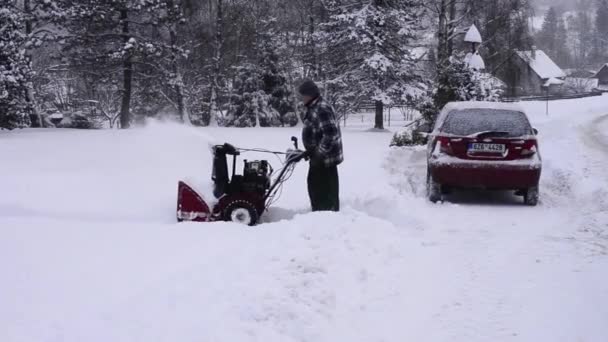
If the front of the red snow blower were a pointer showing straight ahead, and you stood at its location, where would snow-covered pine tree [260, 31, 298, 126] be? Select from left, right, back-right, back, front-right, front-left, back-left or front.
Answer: right

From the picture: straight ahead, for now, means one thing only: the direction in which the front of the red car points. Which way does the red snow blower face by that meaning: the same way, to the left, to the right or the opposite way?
to the left

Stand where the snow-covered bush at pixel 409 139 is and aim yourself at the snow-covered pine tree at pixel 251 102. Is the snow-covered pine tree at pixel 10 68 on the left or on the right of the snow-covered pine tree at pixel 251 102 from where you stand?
left

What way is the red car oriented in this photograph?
away from the camera

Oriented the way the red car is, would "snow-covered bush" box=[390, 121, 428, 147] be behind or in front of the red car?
in front

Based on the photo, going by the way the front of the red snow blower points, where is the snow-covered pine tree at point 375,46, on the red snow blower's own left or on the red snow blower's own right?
on the red snow blower's own right

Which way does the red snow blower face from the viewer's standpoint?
to the viewer's left

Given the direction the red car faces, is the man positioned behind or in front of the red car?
behind

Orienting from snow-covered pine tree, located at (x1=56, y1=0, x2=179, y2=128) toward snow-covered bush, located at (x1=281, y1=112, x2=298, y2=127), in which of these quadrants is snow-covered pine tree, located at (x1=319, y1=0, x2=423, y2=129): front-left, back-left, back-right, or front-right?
front-right

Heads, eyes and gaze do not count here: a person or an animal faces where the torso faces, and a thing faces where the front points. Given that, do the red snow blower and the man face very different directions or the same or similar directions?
same or similar directions

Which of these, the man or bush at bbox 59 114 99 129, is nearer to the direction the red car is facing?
the bush

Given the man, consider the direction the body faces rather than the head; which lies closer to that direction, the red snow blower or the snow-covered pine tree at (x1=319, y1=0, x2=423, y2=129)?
the red snow blower

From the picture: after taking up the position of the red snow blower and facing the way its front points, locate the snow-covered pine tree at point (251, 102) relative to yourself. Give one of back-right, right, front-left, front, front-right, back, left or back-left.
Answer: right

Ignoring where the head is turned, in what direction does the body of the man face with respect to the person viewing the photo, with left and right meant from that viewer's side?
facing to the left of the viewer

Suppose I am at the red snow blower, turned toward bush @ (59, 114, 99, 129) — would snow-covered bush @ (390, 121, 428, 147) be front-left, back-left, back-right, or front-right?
front-right

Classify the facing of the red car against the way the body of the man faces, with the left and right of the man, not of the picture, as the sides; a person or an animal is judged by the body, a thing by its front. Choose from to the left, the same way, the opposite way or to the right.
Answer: to the right

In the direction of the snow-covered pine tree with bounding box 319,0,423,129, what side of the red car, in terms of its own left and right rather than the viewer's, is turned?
front
